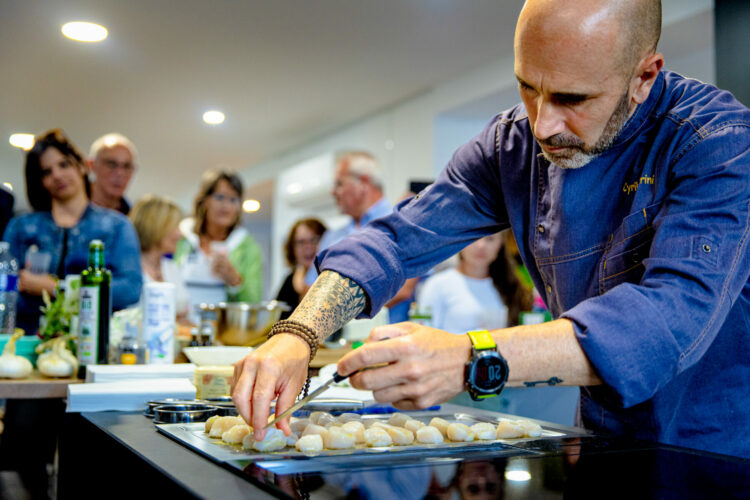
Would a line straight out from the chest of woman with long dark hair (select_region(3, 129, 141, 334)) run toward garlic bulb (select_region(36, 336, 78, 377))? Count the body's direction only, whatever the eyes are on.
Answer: yes

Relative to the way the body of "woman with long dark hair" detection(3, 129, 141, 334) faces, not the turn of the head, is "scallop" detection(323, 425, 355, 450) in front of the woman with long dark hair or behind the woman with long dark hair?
in front

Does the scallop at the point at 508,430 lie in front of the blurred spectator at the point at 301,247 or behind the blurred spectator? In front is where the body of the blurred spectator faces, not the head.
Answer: in front

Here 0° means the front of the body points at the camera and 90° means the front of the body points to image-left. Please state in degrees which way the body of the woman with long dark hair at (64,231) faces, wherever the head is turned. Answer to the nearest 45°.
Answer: approximately 0°

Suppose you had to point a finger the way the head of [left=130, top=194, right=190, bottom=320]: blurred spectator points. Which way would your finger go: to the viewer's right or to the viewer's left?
to the viewer's right

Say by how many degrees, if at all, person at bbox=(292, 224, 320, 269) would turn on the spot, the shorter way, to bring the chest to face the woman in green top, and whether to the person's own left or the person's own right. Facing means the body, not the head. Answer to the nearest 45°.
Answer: approximately 90° to the person's own right
